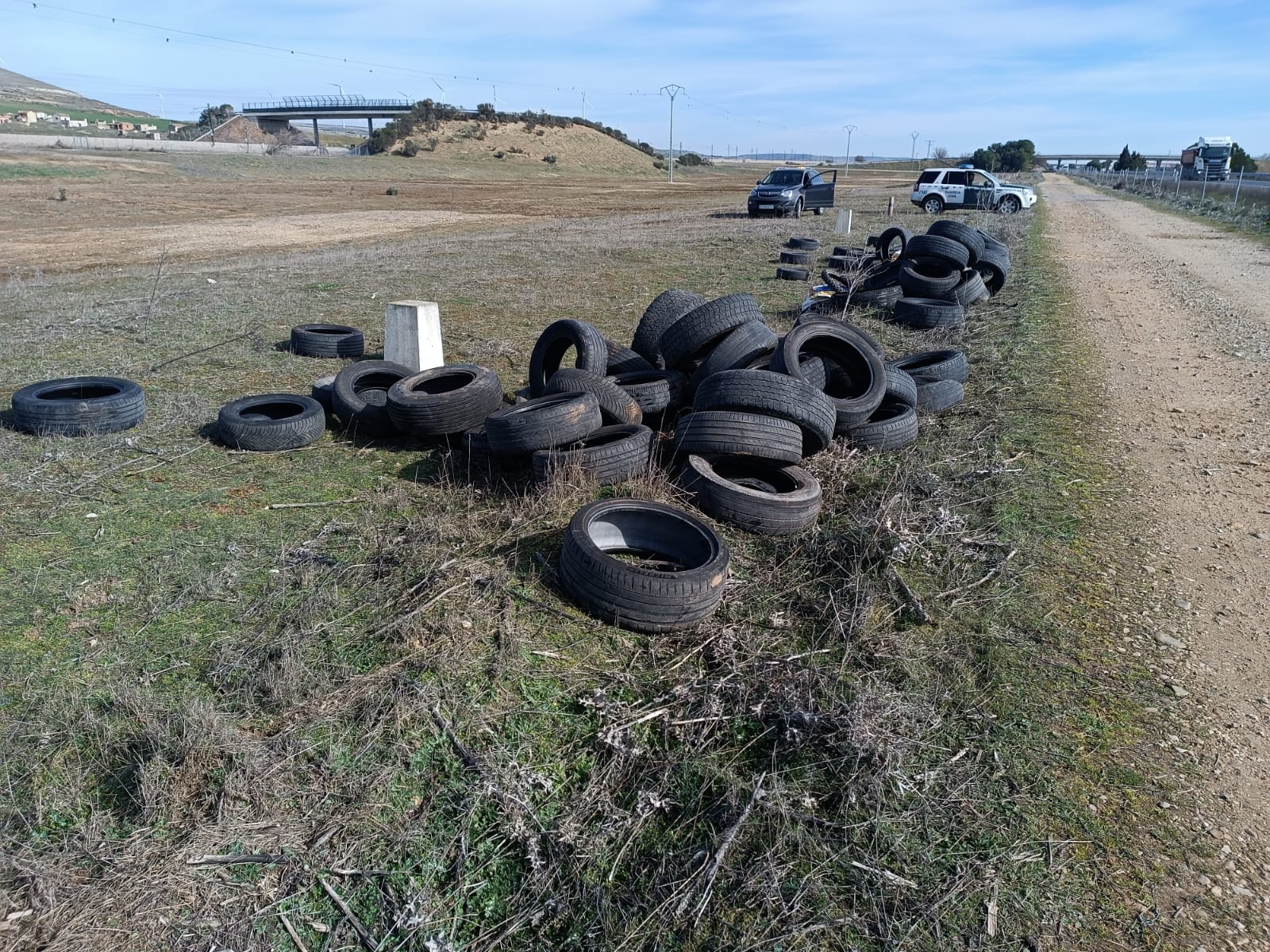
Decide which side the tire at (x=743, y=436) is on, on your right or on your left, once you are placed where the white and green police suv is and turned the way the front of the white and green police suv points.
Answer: on your right

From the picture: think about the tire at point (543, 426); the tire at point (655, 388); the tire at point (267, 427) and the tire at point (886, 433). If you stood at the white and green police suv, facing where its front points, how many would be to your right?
4

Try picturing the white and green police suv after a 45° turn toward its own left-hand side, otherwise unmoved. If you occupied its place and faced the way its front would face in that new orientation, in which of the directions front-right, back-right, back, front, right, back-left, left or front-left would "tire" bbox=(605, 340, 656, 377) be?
back-right

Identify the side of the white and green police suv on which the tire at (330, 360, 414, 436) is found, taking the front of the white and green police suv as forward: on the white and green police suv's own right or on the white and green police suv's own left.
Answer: on the white and green police suv's own right

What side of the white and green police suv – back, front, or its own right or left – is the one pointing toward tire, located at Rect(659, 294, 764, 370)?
right

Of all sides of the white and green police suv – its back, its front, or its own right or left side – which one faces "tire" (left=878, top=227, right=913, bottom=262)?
right

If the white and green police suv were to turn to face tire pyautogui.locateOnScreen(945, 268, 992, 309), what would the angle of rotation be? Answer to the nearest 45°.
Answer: approximately 90° to its right

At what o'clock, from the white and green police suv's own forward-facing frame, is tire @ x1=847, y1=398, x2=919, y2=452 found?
The tire is roughly at 3 o'clock from the white and green police suv.

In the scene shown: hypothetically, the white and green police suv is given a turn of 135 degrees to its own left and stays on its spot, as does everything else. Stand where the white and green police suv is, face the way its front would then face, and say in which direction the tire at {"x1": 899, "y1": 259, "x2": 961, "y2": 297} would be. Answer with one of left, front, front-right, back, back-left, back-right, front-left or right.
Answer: back-left

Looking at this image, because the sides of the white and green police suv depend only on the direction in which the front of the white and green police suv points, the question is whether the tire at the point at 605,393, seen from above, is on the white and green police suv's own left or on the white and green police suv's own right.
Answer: on the white and green police suv's own right

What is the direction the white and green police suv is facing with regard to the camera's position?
facing to the right of the viewer

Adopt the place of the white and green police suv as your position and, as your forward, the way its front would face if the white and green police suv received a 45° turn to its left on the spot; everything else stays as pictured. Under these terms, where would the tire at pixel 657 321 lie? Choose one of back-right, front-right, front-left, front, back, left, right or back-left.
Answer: back-right

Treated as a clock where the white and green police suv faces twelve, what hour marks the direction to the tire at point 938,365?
The tire is roughly at 3 o'clock from the white and green police suv.
